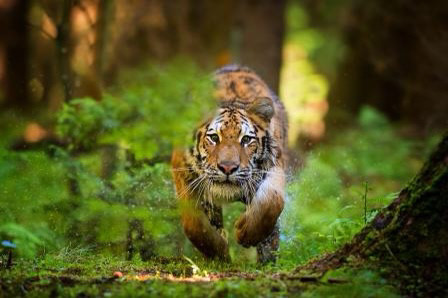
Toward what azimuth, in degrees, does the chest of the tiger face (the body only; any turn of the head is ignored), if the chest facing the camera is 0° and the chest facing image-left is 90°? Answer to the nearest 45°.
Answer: approximately 0°

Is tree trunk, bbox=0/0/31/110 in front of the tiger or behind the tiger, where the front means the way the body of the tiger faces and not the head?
behind

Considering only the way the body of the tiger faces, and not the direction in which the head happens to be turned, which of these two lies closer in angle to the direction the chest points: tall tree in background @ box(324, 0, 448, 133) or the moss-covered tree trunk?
the moss-covered tree trunk

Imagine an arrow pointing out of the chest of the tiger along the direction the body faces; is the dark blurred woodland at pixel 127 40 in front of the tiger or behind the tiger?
behind

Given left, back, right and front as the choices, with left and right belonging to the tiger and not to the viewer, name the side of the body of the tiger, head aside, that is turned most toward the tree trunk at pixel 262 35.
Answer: back

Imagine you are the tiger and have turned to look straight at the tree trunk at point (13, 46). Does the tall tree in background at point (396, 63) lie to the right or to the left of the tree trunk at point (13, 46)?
right

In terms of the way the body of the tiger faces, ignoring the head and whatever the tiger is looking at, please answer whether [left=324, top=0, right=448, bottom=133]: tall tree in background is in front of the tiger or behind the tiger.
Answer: behind
